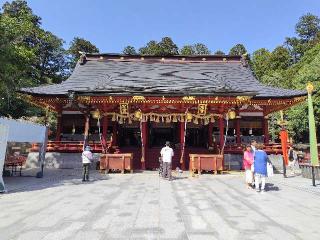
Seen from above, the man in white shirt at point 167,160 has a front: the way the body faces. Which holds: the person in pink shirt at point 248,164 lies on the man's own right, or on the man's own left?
on the man's own right

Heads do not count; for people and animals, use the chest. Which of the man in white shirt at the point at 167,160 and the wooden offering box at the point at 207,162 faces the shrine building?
the man in white shirt

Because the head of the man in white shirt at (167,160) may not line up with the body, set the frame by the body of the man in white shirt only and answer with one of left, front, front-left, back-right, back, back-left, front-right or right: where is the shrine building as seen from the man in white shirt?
front

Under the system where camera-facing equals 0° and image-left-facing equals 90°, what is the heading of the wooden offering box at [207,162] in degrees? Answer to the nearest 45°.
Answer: approximately 0°

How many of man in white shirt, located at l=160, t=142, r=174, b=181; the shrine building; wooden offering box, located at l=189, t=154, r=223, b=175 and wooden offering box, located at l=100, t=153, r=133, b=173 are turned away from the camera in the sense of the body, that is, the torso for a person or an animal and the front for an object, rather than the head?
1

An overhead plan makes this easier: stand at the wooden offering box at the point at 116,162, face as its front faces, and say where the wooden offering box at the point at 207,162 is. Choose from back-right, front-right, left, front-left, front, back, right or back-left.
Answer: left

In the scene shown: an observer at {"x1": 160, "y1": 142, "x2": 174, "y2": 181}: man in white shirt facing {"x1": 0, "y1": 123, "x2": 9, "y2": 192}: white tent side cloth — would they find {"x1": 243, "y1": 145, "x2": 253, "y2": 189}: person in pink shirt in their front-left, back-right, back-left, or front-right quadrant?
back-left

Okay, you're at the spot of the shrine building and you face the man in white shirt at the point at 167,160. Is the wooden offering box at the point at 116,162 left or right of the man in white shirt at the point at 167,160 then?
right

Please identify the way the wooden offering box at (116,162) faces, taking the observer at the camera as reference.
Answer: facing the viewer

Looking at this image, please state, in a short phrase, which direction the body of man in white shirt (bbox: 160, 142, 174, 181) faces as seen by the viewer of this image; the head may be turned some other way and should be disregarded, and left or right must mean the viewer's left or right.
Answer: facing away from the viewer

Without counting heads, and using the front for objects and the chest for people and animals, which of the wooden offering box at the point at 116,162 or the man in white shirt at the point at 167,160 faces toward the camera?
the wooden offering box

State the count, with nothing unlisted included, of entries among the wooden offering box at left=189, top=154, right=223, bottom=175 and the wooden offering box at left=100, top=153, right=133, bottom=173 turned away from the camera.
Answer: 0

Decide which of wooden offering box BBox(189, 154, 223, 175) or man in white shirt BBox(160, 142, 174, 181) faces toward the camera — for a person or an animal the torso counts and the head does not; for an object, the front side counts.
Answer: the wooden offering box

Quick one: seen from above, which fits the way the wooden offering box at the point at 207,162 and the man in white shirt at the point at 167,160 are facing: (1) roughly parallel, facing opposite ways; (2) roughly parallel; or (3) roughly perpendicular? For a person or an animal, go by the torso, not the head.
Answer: roughly parallel, facing opposite ways

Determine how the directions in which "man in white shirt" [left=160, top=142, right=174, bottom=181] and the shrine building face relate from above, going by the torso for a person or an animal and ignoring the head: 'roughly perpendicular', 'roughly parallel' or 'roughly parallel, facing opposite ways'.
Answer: roughly parallel, facing opposite ways
